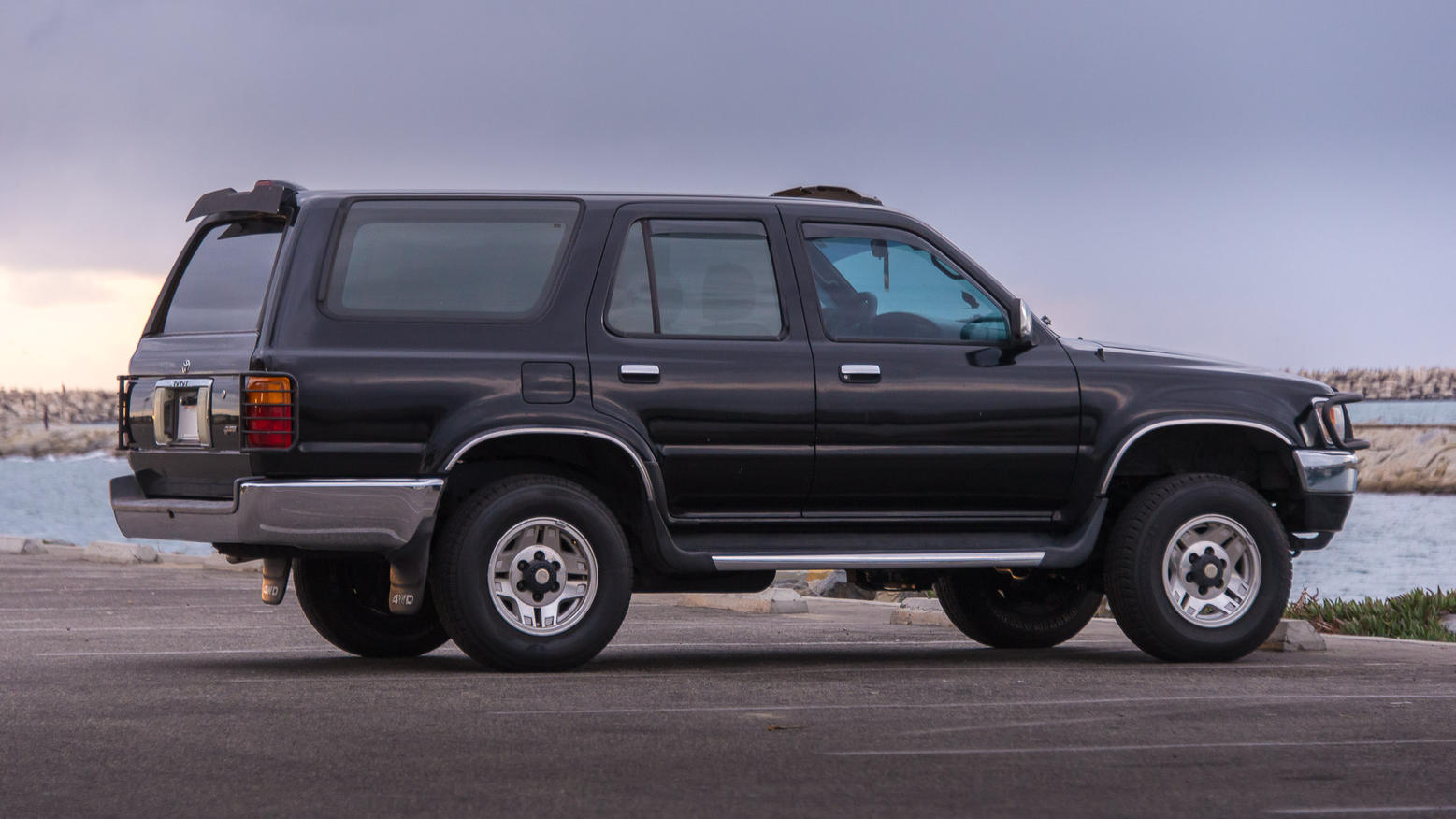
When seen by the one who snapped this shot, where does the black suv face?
facing away from the viewer and to the right of the viewer
